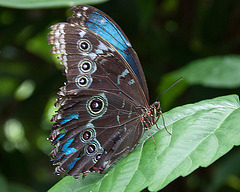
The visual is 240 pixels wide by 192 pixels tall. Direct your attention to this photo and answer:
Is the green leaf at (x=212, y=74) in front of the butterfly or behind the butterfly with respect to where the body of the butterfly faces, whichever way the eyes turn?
in front

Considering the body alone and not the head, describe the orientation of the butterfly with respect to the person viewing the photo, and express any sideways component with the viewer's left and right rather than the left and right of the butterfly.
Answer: facing to the right of the viewer
